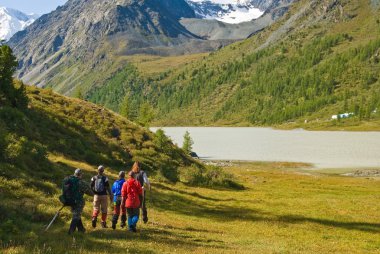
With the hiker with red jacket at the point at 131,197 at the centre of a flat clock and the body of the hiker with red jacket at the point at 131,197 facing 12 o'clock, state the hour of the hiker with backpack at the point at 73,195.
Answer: the hiker with backpack at the point at 73,195 is roughly at 8 o'clock from the hiker with red jacket at the point at 131,197.

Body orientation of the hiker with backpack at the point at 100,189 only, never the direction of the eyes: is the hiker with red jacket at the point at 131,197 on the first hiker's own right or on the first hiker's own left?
on the first hiker's own right

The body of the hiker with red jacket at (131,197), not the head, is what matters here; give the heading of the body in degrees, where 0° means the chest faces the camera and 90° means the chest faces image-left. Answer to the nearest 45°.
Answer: approximately 180°

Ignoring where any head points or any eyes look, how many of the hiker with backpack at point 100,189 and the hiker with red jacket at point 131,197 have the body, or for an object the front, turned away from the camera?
2

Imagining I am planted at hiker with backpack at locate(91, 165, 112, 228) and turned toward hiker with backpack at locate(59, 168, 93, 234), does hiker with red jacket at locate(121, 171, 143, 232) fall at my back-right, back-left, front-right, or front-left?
back-left

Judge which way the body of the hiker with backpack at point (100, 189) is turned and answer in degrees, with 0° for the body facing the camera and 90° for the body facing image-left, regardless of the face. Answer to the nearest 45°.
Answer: approximately 180°

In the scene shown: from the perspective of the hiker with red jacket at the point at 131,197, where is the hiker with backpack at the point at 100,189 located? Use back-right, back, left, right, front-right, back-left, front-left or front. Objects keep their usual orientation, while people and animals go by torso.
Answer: left

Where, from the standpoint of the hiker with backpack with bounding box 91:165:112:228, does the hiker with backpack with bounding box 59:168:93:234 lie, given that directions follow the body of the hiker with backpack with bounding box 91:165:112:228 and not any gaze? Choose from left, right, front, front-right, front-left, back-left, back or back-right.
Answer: back-left
